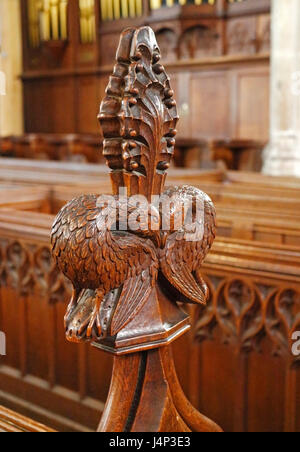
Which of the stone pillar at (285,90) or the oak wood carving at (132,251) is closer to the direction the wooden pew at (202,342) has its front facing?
the oak wood carving

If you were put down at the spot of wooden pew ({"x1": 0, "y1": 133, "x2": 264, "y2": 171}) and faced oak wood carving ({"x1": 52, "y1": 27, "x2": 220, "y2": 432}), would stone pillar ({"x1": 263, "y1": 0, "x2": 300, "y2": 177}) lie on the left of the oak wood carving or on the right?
left
